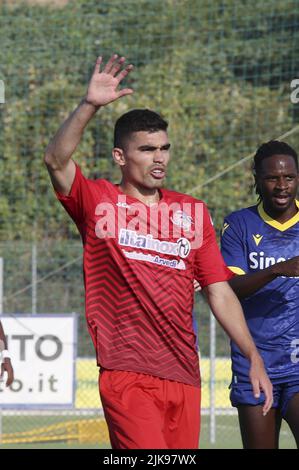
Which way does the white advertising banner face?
toward the camera

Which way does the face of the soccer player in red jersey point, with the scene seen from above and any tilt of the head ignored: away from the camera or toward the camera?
toward the camera

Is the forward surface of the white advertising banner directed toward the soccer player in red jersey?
yes

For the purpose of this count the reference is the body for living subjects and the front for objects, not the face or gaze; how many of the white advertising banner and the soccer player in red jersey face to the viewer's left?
0

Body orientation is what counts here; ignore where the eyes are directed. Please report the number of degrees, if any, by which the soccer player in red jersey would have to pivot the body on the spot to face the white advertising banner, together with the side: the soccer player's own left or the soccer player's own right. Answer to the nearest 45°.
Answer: approximately 135° to the soccer player's own left
